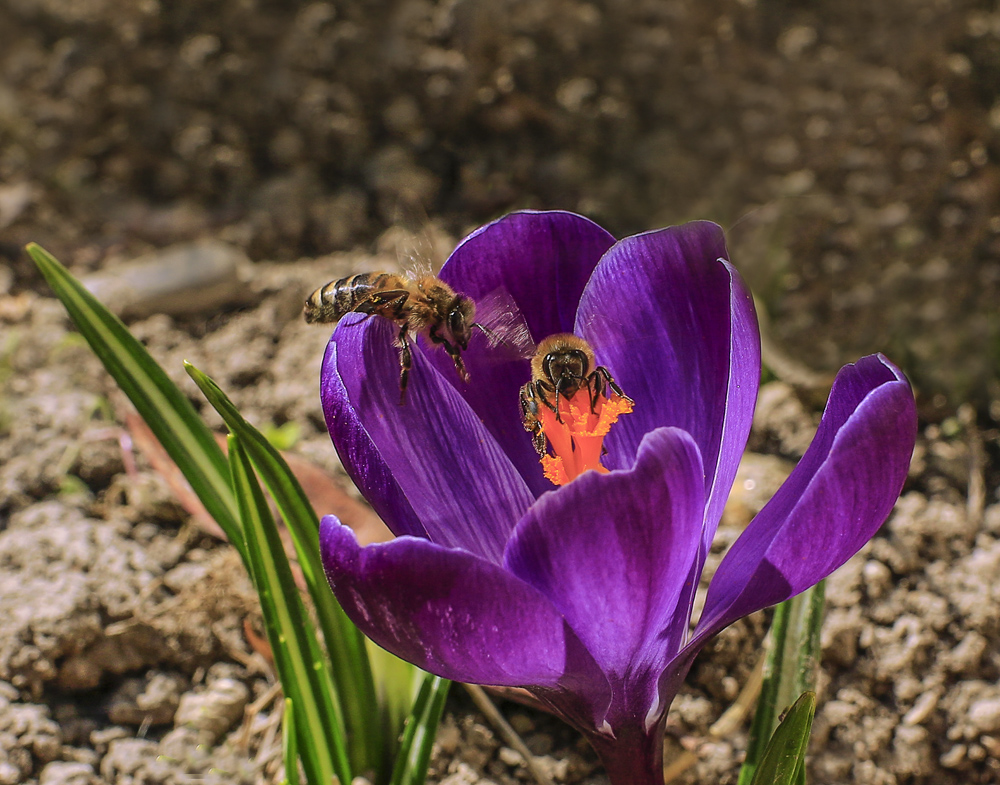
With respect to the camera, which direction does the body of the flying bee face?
to the viewer's right

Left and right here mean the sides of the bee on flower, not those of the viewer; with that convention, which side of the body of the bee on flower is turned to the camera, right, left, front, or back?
front

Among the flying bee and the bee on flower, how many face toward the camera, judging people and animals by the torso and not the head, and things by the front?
1

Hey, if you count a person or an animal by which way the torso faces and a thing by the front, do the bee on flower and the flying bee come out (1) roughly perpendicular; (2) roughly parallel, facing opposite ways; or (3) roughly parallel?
roughly perpendicular

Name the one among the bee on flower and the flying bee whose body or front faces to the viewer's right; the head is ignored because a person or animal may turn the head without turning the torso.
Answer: the flying bee
